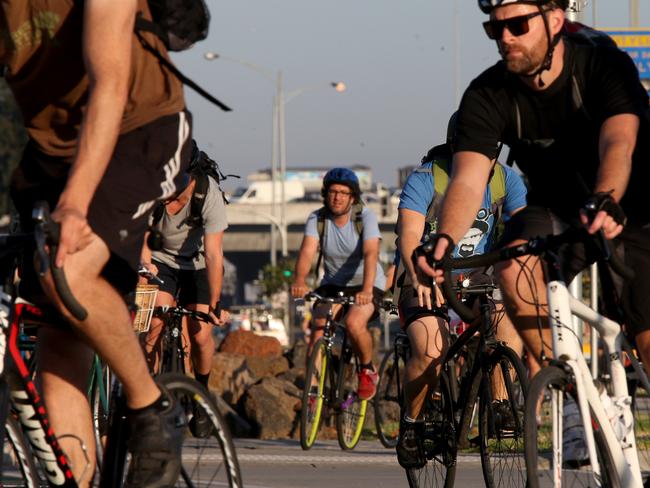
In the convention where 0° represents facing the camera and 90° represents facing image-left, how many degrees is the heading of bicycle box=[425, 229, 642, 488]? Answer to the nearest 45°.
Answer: approximately 45°

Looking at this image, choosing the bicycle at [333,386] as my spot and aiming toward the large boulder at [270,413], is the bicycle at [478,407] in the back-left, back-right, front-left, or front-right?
back-left

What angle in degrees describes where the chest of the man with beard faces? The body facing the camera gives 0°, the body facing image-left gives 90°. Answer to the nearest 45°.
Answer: approximately 45°

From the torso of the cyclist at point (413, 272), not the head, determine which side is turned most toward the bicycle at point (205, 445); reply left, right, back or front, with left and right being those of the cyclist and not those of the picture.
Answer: front

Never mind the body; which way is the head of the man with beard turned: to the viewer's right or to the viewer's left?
to the viewer's left
